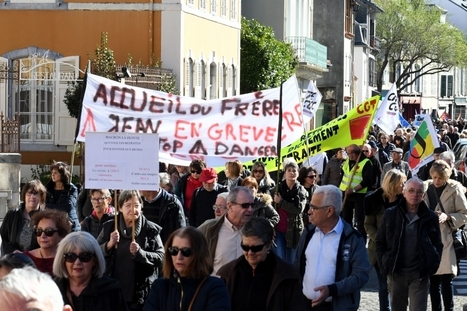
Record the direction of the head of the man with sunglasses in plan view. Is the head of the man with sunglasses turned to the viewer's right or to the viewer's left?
to the viewer's right

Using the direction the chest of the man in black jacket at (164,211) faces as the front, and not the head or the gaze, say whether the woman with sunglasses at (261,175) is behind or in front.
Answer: behind

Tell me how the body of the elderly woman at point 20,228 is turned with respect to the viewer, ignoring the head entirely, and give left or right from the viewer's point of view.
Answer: facing the viewer and to the right of the viewer

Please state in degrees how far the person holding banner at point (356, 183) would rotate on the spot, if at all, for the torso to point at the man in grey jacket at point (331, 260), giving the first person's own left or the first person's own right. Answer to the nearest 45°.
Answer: approximately 45° to the first person's own left

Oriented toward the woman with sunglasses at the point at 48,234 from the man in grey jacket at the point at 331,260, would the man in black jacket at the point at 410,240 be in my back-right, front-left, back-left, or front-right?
back-right

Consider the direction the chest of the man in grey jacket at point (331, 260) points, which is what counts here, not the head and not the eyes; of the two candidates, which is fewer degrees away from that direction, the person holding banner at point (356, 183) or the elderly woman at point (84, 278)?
the elderly woman

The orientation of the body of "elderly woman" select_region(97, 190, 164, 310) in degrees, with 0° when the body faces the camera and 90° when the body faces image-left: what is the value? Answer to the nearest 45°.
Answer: approximately 0°
